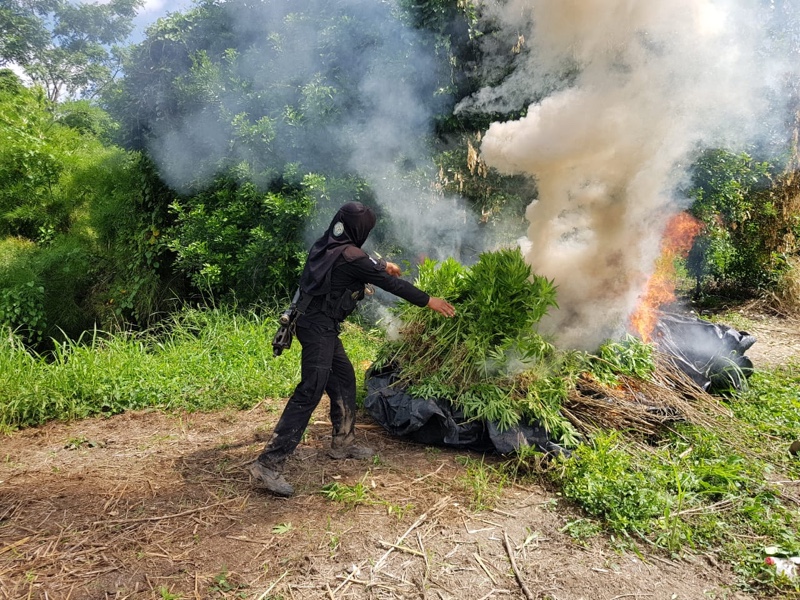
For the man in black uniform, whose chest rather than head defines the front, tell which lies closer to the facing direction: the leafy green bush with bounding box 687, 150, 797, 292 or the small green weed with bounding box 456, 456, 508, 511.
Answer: the small green weed

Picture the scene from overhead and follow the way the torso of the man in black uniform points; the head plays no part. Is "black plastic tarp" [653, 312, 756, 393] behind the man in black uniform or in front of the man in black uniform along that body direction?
in front

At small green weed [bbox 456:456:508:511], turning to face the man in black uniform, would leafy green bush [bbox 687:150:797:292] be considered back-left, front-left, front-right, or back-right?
back-right

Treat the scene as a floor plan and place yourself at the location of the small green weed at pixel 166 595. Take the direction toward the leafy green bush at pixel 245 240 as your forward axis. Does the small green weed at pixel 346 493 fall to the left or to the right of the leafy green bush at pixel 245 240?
right

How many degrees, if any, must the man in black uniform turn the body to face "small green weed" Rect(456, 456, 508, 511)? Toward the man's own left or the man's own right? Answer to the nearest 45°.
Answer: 0° — they already face it

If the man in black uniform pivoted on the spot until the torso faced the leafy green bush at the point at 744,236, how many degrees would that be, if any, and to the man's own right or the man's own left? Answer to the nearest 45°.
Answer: approximately 45° to the man's own left

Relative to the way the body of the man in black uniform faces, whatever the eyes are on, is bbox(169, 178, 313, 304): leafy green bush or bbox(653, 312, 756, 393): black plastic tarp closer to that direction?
the black plastic tarp

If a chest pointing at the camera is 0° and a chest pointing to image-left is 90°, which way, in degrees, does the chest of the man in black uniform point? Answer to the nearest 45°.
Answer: approximately 270°

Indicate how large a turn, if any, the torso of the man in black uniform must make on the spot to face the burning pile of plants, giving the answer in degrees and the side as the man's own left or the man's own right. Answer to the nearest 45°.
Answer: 0° — they already face it

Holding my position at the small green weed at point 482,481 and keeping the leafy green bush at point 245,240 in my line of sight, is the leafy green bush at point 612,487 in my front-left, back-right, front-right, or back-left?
back-right

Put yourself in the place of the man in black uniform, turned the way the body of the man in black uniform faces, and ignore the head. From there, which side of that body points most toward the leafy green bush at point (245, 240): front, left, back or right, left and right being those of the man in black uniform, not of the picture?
left
